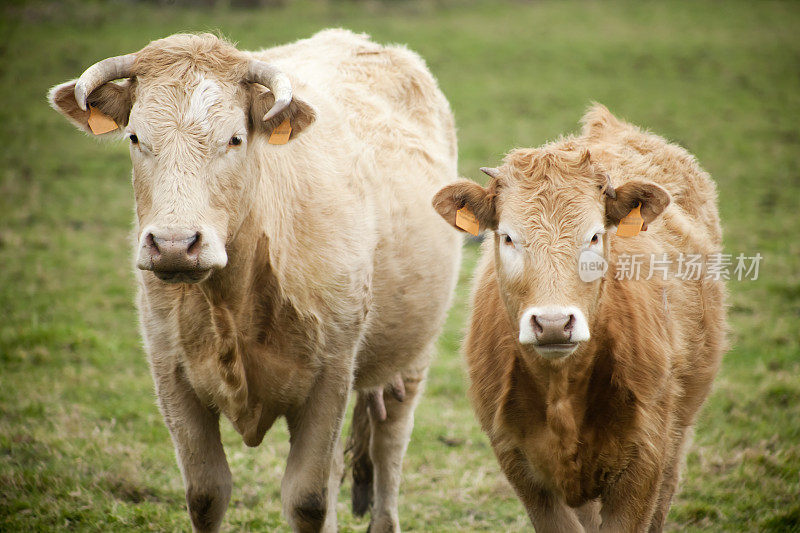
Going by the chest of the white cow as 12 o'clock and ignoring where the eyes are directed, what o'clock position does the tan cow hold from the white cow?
The tan cow is roughly at 8 o'clock from the white cow.

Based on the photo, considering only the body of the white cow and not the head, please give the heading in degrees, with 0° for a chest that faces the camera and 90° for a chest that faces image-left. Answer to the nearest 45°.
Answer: approximately 45°
